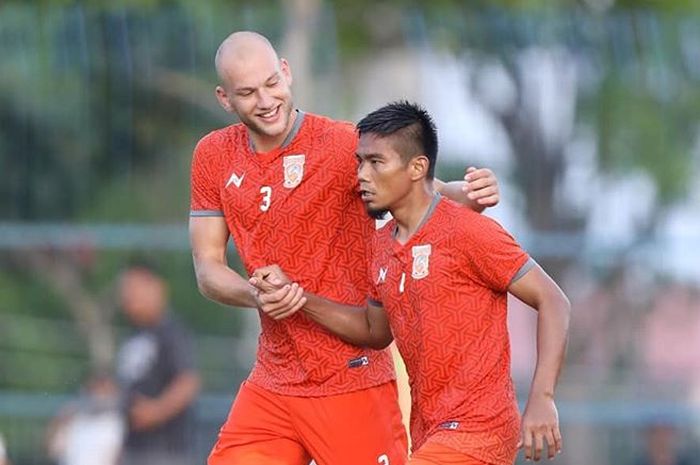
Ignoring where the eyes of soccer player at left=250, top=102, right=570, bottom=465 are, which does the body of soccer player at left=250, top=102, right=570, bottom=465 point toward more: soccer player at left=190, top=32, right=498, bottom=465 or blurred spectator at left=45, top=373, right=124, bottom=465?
the soccer player

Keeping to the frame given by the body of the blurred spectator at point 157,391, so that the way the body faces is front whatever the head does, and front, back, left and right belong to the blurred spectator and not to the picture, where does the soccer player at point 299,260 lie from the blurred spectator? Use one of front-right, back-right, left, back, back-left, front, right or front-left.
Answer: front-left

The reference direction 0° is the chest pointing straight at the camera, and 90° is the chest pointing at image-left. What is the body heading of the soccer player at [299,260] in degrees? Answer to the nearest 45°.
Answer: approximately 0°

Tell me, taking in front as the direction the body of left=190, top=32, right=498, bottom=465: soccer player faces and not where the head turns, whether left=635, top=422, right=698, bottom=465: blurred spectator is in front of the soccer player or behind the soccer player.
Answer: behind

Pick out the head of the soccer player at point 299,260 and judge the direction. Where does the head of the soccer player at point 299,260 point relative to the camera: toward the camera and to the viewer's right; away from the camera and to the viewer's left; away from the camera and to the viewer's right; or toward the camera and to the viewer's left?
toward the camera and to the viewer's right

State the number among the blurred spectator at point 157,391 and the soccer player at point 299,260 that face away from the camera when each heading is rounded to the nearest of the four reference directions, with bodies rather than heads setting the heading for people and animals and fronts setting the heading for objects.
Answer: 0

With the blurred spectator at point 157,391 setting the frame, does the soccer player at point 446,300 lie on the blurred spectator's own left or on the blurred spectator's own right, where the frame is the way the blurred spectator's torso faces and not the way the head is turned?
on the blurred spectator's own left

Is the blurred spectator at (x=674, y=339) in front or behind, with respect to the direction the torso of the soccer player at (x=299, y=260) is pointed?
behind

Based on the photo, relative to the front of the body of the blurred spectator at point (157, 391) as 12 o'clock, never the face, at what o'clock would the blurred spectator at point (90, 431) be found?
the blurred spectator at point (90, 431) is roughly at 2 o'clock from the blurred spectator at point (157, 391).

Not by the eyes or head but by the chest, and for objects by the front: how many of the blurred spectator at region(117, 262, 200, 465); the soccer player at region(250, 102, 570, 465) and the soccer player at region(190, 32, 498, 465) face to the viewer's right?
0
